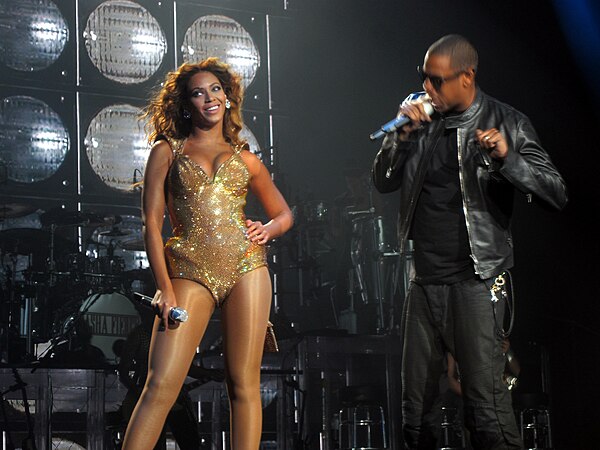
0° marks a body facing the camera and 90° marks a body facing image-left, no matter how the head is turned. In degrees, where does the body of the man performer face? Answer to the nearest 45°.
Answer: approximately 45°

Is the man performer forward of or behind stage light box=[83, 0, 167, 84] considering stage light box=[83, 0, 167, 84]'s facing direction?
forward

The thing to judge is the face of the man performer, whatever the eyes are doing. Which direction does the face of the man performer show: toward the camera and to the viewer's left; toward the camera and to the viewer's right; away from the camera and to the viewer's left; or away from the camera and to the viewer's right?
toward the camera and to the viewer's left

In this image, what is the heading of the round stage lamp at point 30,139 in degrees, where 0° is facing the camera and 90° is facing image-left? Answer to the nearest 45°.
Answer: approximately 0°

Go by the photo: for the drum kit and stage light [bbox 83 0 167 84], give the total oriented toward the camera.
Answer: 2

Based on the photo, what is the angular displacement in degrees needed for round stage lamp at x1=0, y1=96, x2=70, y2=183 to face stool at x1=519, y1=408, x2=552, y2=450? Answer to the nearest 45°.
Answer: approximately 45° to its left

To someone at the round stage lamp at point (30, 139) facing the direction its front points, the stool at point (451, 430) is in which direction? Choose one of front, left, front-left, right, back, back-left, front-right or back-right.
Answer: front-left
